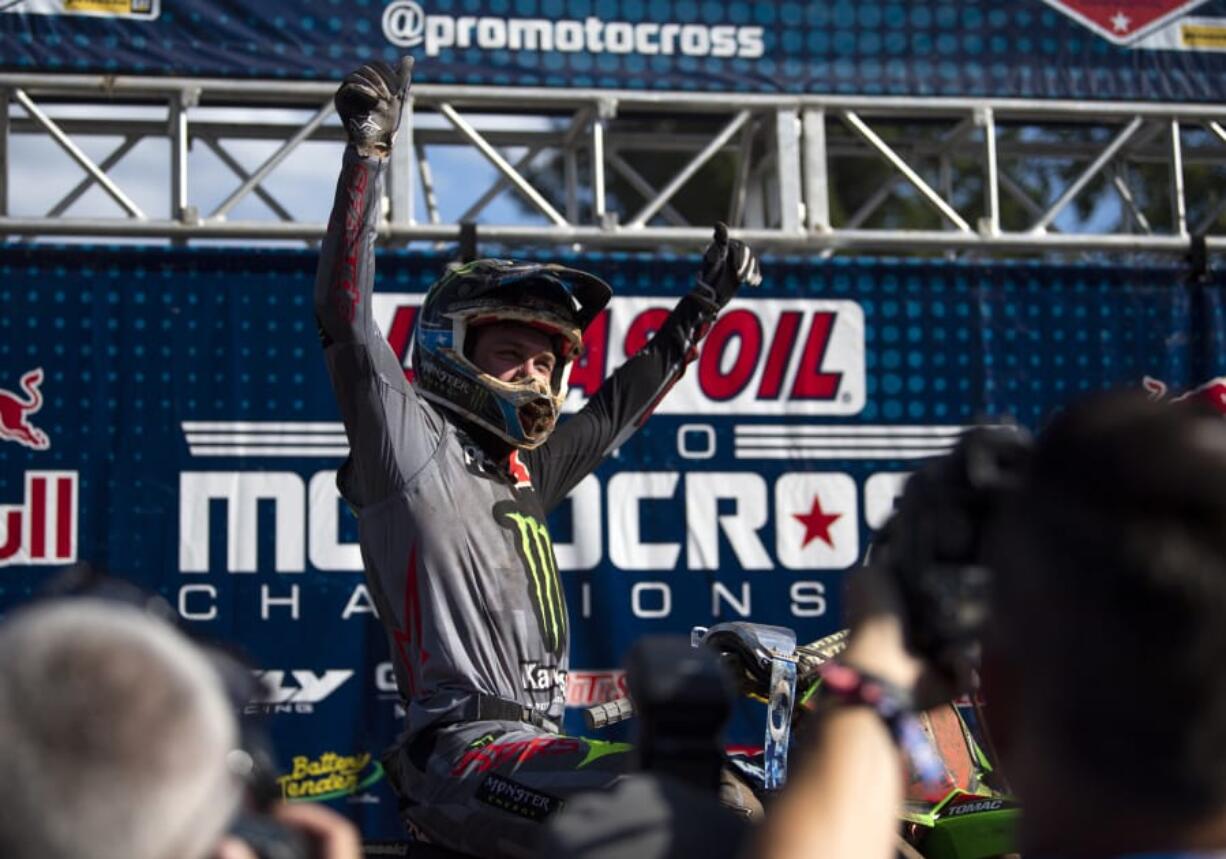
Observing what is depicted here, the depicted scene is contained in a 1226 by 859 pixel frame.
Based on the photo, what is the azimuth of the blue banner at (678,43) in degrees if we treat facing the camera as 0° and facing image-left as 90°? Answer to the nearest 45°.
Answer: approximately 0°

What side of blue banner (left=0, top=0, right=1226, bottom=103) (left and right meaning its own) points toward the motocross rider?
front

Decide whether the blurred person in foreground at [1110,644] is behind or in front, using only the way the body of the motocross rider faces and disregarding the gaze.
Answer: in front

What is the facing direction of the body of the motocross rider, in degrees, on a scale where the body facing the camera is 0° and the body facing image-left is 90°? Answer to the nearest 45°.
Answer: approximately 315°

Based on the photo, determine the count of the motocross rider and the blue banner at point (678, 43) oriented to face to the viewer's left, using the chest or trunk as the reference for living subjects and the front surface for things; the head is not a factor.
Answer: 0

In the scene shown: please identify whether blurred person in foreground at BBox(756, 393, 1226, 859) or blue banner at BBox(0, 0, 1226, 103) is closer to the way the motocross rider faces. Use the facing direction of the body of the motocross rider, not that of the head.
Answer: the blurred person in foreground

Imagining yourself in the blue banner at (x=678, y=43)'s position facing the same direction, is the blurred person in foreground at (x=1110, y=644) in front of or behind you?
in front
